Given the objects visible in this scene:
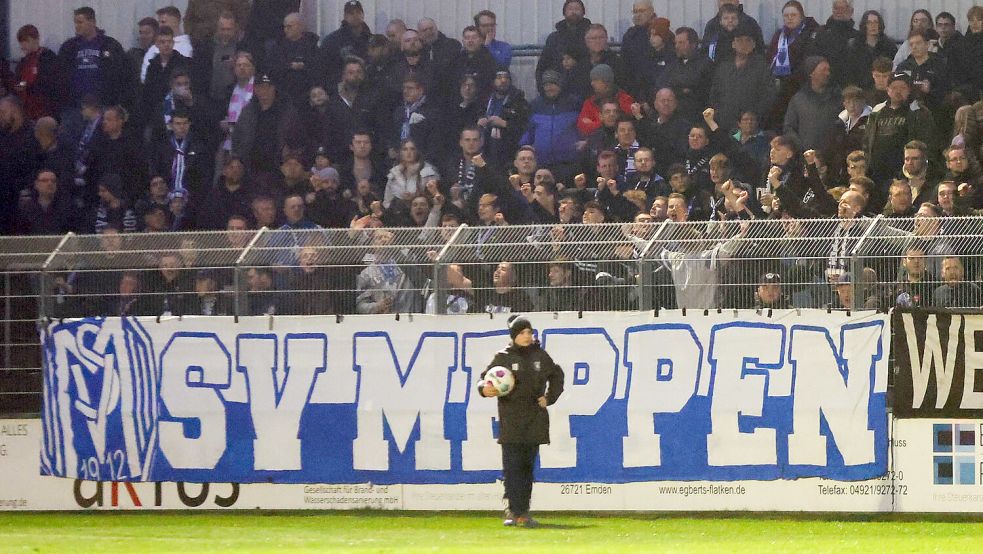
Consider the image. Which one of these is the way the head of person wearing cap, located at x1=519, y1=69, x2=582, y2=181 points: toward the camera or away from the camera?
toward the camera

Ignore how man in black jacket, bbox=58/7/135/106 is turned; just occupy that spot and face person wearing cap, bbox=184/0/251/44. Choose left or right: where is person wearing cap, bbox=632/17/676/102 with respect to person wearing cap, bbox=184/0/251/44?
right

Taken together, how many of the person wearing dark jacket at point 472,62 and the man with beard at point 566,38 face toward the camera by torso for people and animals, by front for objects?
2

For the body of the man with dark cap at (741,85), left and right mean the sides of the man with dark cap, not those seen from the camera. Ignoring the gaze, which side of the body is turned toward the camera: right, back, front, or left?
front

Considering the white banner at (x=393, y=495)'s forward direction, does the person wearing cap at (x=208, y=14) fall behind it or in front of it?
behind

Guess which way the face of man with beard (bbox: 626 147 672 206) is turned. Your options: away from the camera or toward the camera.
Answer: toward the camera

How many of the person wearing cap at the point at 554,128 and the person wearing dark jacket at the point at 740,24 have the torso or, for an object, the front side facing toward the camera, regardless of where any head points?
2

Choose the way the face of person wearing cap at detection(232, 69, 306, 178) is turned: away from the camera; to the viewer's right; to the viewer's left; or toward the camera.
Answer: toward the camera

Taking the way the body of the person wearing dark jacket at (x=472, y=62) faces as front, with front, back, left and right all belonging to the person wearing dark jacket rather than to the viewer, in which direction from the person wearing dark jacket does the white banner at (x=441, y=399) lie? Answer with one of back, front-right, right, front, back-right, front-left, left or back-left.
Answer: front

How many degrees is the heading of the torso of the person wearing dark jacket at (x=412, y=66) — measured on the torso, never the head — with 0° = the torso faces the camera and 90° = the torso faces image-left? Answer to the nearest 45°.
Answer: approximately 0°

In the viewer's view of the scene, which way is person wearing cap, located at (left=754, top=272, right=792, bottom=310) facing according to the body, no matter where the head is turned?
toward the camera

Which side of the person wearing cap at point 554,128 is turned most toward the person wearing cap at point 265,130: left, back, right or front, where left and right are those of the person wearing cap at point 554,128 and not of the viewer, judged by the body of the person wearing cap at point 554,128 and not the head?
right

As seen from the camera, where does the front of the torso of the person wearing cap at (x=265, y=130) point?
toward the camera
